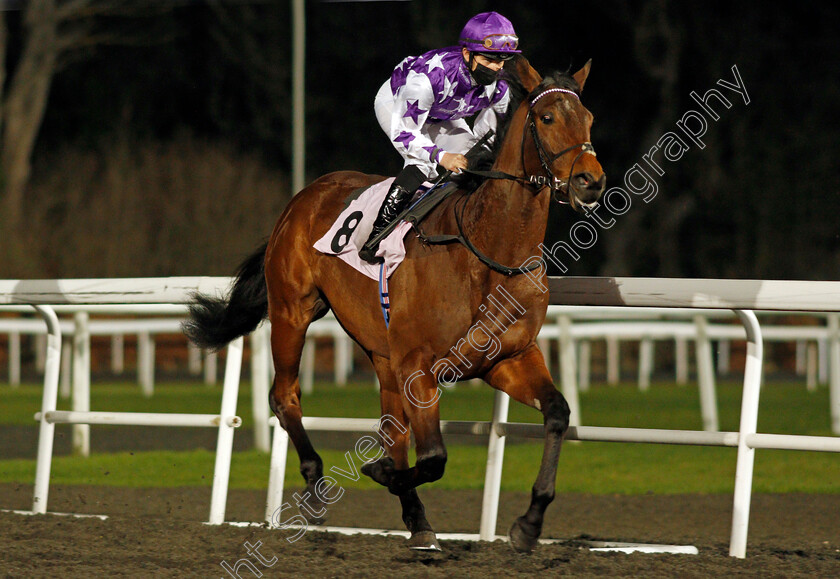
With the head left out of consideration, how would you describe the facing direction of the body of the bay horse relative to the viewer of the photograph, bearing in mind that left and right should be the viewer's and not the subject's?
facing the viewer and to the right of the viewer

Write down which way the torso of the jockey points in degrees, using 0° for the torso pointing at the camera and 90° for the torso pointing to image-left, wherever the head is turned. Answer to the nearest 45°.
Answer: approximately 315°
